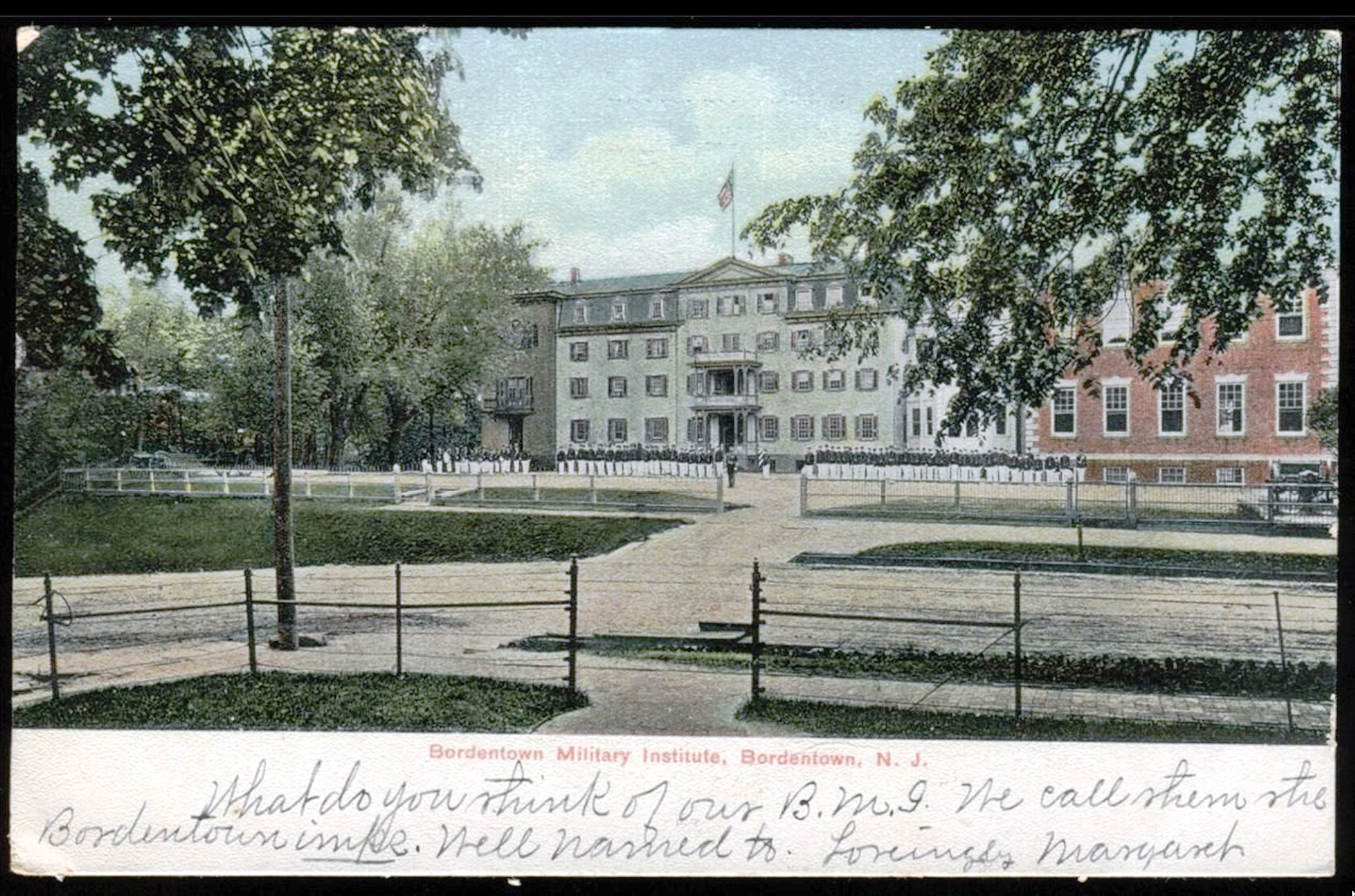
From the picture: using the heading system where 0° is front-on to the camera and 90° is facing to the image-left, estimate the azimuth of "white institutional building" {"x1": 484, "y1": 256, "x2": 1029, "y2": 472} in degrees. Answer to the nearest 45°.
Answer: approximately 0°

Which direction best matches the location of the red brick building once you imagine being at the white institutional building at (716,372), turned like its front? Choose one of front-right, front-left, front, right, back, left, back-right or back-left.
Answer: left
